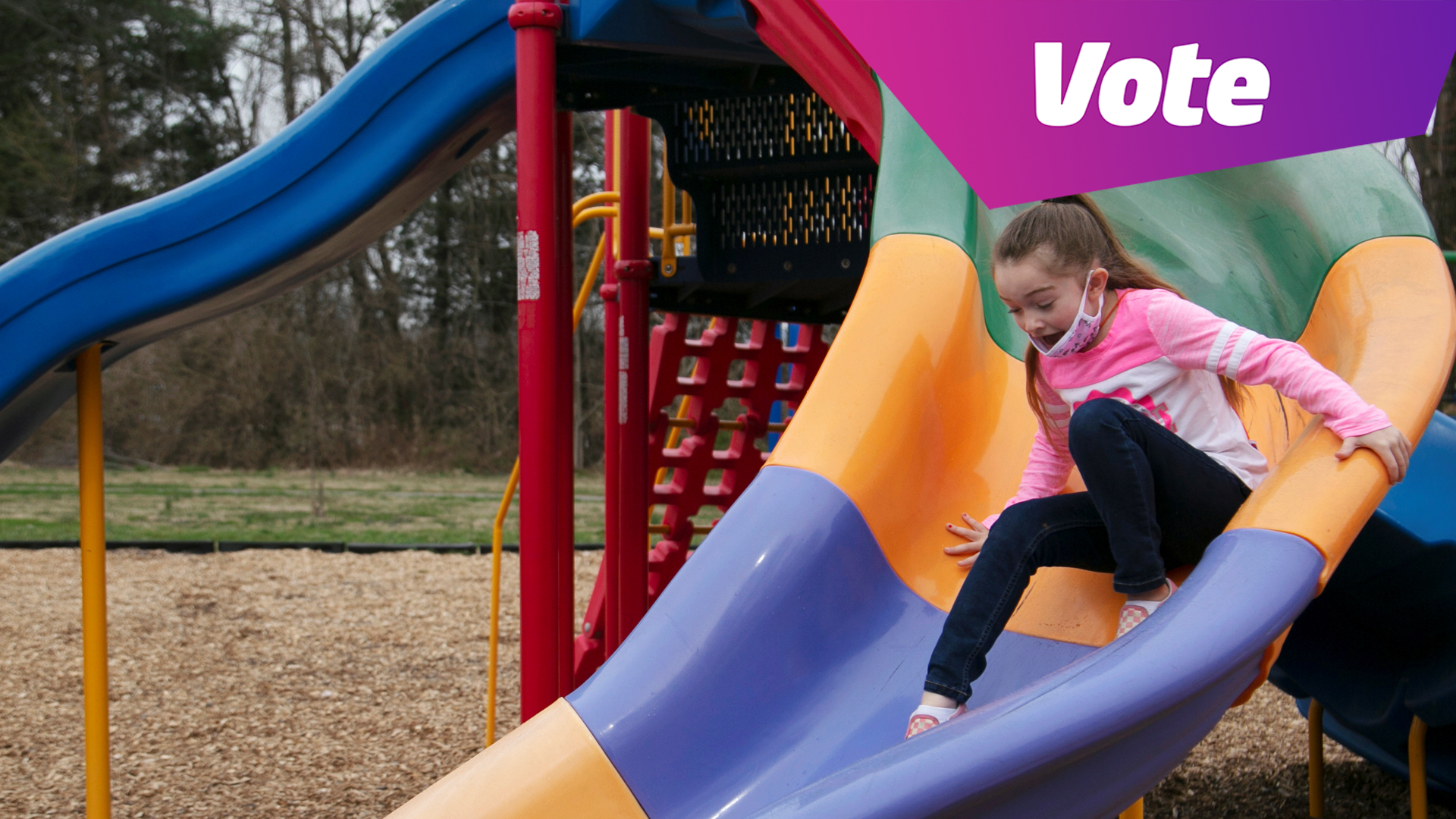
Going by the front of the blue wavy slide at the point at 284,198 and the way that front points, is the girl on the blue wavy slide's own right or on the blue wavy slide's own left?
on the blue wavy slide's own left

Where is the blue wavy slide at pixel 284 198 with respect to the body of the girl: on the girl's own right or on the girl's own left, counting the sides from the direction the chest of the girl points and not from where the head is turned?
on the girl's own right

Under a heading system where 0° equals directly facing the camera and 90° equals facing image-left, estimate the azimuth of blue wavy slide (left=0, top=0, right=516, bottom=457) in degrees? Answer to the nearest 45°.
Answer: approximately 90°

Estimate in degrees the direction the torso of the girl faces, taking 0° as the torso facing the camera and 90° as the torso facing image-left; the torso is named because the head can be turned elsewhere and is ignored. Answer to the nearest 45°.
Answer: approximately 45°
